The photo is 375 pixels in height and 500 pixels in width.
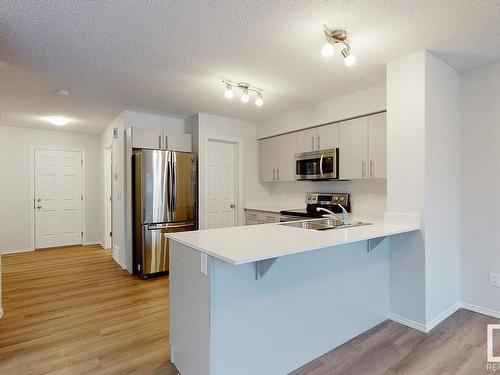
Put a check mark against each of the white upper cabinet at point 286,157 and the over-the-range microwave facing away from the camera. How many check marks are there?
0

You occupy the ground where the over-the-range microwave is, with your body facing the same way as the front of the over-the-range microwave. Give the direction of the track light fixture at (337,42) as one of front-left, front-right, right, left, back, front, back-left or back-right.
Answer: front-left

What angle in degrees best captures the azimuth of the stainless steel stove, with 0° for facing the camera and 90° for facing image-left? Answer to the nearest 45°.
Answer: approximately 45°

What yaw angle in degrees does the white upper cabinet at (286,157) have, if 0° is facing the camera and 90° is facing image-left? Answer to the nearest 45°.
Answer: approximately 45°

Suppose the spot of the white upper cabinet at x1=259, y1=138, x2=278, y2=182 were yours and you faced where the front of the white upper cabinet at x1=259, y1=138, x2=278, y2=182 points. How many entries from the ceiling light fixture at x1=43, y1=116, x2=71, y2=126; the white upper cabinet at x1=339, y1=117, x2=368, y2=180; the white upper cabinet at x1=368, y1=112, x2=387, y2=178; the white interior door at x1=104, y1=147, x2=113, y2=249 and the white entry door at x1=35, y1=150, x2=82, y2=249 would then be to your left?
2

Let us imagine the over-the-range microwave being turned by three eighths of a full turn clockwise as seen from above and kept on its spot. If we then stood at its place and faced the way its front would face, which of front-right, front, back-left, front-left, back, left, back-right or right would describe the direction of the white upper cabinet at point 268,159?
front-left

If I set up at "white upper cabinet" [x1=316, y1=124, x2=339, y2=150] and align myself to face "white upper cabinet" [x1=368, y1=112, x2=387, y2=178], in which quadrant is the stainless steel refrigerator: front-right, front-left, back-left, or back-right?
back-right

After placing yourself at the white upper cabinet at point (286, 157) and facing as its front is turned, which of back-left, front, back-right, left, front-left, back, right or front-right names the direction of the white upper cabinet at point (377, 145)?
left

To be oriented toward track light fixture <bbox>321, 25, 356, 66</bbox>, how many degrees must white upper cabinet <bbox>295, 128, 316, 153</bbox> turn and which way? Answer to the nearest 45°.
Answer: approximately 45° to its left

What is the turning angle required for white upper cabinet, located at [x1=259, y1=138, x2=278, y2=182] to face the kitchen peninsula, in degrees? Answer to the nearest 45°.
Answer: approximately 45° to its left

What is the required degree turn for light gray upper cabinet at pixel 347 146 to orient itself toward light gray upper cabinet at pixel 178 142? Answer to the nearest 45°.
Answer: approximately 45° to its right
